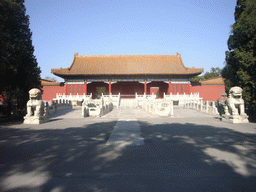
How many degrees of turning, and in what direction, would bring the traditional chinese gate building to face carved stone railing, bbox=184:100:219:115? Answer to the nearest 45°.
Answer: approximately 45° to its left

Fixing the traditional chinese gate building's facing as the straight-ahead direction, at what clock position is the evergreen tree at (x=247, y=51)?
The evergreen tree is roughly at 11 o'clock from the traditional chinese gate building.

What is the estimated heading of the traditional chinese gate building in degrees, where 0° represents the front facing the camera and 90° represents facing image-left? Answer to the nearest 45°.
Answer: approximately 0°

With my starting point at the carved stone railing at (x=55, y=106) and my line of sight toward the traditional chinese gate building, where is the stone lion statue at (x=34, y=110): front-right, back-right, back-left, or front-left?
back-right

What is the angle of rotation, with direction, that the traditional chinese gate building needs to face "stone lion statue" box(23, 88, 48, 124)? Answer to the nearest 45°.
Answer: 0° — it already faces it
